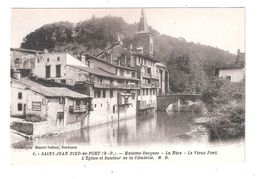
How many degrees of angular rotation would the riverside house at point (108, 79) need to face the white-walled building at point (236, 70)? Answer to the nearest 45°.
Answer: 0° — it already faces it

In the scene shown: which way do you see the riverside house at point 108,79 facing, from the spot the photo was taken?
facing the viewer and to the right of the viewer
